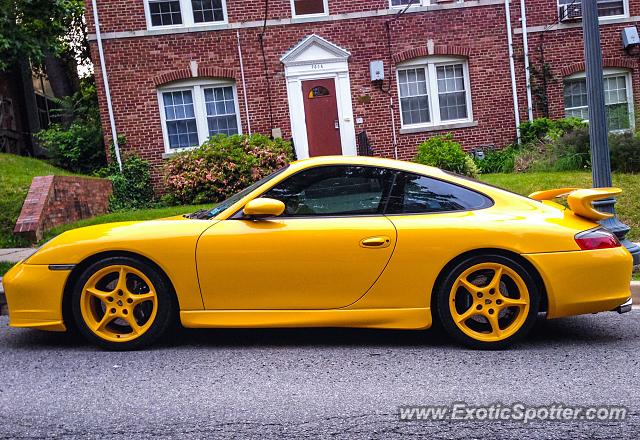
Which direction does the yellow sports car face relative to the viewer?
to the viewer's left

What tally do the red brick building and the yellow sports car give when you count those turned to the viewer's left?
1

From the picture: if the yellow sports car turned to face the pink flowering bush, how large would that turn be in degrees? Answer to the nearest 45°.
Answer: approximately 90° to its right

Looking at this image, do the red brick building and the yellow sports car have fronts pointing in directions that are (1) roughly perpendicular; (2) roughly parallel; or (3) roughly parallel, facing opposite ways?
roughly perpendicular

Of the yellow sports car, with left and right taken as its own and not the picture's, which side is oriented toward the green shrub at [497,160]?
right

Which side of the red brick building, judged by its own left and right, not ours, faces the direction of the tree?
right

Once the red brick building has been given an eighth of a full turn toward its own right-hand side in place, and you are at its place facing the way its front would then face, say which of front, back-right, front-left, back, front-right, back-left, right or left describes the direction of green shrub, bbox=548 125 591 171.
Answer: left

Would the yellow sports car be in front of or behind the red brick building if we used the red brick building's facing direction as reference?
in front

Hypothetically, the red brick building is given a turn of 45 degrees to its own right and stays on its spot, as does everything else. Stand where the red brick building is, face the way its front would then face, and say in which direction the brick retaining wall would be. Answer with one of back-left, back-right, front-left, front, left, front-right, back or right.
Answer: front

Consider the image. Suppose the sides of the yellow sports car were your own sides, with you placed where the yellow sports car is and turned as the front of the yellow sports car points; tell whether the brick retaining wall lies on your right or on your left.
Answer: on your right

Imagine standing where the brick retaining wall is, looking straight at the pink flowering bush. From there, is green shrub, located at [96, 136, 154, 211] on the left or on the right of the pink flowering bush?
left
